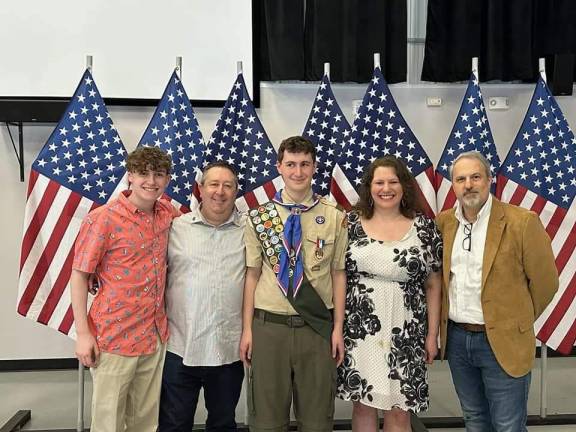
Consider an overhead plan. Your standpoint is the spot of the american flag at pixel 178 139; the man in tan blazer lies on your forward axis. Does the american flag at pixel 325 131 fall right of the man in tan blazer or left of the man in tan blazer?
left

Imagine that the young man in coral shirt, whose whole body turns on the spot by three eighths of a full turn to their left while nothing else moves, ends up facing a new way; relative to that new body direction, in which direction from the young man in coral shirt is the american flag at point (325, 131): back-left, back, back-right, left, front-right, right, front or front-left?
front-right

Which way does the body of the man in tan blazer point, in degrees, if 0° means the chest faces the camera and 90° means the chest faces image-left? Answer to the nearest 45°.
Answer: approximately 45°

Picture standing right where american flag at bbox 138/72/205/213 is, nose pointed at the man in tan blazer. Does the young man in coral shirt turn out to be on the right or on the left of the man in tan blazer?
right

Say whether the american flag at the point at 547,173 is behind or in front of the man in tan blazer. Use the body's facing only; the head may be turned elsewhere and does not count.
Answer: behind

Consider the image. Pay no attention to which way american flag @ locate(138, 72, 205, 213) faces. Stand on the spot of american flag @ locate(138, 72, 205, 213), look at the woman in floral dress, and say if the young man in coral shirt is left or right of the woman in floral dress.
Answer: right

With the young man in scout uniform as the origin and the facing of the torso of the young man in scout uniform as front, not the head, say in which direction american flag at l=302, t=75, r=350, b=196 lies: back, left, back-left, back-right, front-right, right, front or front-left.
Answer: back

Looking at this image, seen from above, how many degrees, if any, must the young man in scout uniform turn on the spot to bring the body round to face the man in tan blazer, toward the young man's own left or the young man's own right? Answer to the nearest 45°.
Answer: approximately 90° to the young man's own left
